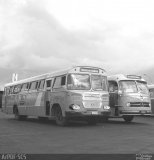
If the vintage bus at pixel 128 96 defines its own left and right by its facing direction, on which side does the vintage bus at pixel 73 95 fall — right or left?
on its right

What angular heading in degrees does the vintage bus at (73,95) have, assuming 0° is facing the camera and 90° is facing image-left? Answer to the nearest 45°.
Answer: approximately 315°

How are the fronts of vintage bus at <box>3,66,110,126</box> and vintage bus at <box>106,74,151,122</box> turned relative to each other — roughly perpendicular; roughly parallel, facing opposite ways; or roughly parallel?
roughly parallel

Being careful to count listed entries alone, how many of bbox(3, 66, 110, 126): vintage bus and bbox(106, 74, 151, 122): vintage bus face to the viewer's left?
0

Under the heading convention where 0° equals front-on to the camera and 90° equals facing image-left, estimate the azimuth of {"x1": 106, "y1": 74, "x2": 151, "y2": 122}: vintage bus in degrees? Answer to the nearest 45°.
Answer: approximately 315°
